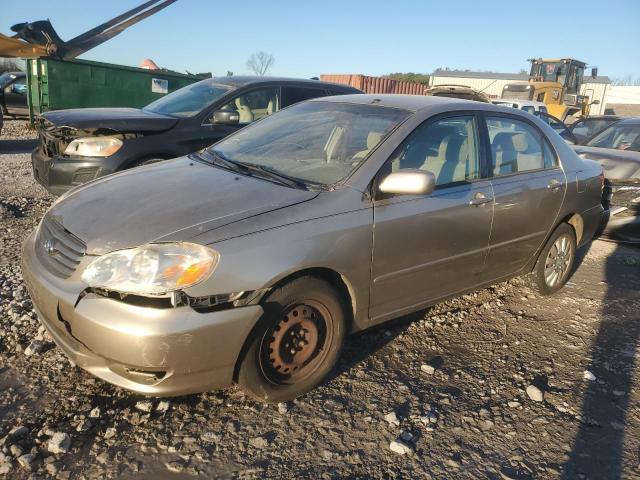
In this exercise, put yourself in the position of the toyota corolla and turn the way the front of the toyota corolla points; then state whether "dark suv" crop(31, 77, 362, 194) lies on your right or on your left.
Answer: on your right

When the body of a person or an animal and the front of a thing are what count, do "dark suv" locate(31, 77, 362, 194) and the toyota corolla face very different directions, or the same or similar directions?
same or similar directions

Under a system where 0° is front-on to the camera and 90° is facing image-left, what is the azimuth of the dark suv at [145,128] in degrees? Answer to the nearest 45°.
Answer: approximately 45°

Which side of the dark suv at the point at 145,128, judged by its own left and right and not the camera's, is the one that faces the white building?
back

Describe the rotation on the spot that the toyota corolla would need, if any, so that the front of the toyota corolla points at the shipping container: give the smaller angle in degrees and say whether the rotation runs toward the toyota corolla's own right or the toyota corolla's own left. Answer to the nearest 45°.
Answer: approximately 135° to the toyota corolla's own right

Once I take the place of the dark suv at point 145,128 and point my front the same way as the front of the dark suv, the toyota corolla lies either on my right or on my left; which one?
on my left

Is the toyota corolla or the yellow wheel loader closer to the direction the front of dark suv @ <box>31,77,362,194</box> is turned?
the toyota corolla

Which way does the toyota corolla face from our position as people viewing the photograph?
facing the viewer and to the left of the viewer

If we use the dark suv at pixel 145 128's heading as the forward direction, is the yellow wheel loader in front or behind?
behind

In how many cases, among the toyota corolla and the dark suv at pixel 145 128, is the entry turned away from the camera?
0

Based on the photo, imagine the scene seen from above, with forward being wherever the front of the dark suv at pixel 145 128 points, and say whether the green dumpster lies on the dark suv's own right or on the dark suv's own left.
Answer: on the dark suv's own right

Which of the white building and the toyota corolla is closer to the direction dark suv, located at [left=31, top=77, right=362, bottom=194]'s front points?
the toyota corolla

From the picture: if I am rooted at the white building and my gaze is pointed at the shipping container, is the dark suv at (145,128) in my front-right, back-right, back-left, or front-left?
front-left
